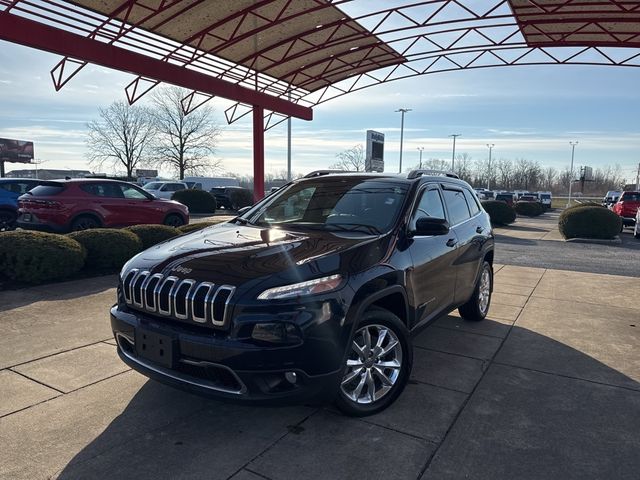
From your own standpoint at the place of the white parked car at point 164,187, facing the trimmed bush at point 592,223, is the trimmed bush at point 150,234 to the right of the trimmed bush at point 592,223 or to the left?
right

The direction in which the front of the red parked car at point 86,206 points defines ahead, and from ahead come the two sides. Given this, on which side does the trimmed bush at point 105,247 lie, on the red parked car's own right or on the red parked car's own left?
on the red parked car's own right

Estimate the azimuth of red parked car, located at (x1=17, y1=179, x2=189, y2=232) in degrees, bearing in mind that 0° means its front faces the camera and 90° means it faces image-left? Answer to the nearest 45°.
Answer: approximately 225°

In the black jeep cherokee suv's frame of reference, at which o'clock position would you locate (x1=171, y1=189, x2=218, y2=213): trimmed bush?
The trimmed bush is roughly at 4 o'clock from the black jeep cherokee suv.

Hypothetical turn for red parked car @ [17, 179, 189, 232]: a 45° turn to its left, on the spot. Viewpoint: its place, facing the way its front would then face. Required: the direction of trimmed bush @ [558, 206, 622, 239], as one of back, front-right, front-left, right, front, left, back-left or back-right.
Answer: right

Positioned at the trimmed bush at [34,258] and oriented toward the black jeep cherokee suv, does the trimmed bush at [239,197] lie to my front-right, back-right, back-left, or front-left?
back-left

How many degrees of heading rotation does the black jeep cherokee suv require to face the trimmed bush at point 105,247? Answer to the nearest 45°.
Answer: approximately 90° to its right

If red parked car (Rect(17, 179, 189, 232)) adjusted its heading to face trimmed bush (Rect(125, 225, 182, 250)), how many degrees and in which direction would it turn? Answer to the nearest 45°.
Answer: approximately 135° to its right

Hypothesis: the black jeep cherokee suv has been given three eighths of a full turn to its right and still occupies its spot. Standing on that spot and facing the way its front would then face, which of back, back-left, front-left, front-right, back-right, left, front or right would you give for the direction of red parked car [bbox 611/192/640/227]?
front-right

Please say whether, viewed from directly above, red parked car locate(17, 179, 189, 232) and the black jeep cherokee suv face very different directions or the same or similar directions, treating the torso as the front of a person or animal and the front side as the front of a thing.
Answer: very different directions

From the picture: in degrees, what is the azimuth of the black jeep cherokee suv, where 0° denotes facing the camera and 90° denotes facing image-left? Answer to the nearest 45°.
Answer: approximately 45°

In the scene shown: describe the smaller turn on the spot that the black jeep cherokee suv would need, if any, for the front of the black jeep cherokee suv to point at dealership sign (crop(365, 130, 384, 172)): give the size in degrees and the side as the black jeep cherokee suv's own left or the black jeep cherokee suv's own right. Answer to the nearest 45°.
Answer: approximately 135° to the black jeep cherokee suv's own right

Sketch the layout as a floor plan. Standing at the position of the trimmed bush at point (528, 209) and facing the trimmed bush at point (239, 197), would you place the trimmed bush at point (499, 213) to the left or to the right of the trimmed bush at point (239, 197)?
left

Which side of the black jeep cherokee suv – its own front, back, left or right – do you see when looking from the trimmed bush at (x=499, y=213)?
back

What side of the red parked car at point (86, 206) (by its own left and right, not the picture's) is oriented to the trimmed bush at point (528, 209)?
front
